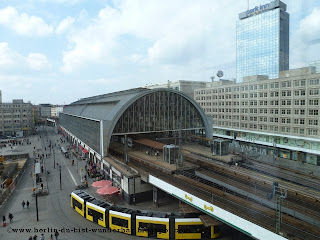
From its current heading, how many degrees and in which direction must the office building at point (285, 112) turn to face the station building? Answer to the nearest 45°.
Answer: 0° — it already faces it

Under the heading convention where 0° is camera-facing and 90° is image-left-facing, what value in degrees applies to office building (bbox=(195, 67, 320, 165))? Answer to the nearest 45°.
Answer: approximately 45°

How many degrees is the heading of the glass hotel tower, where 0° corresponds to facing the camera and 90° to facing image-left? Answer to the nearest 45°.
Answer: approximately 45°

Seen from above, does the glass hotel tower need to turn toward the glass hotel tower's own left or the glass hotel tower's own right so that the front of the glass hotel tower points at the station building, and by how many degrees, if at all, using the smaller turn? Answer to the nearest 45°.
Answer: approximately 45° to the glass hotel tower's own right
